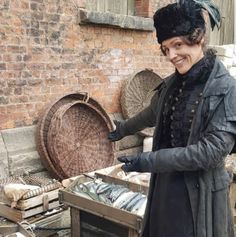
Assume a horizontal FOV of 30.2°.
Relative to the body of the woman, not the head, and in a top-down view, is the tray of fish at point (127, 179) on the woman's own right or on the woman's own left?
on the woman's own right

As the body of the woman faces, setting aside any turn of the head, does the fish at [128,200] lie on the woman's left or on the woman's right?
on the woman's right

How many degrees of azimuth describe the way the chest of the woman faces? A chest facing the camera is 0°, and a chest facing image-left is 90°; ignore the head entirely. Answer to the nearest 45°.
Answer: approximately 45°

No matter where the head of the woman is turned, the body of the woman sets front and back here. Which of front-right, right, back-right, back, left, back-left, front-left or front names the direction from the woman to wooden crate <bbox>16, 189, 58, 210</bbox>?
right

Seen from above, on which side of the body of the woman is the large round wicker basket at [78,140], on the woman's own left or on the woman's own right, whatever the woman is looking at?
on the woman's own right

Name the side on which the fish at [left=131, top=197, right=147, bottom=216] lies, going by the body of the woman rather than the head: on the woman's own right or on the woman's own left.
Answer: on the woman's own right

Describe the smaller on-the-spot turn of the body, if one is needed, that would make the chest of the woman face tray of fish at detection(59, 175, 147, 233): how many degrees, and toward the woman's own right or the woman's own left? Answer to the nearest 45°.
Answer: approximately 90° to the woman's own right
